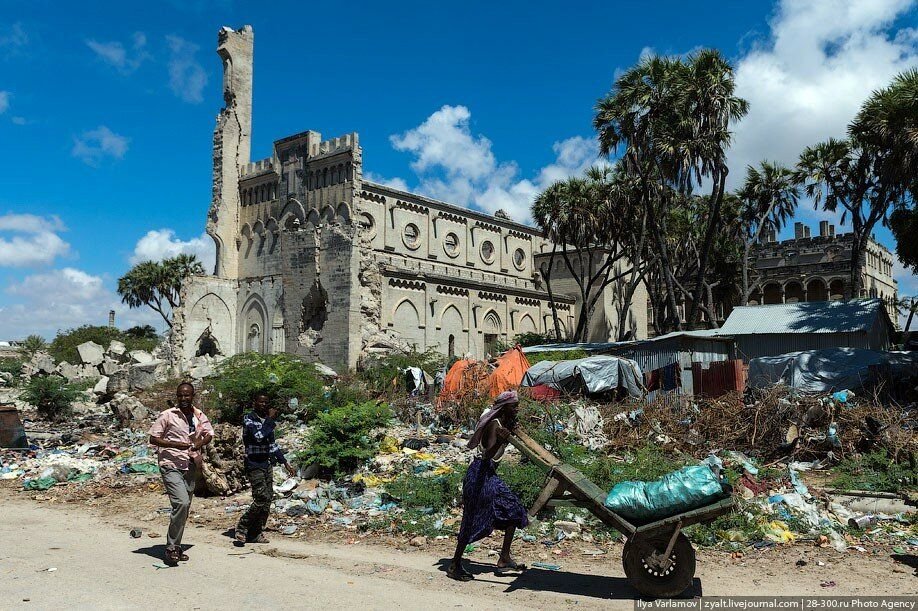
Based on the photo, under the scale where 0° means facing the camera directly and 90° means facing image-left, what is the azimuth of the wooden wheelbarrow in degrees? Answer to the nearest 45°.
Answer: approximately 270°

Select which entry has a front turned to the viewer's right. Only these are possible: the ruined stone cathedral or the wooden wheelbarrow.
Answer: the wooden wheelbarrow

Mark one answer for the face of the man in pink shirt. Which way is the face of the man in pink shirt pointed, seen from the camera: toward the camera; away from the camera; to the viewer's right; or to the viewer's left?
toward the camera

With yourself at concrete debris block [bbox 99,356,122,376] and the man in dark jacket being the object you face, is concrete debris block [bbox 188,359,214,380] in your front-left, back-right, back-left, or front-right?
front-left

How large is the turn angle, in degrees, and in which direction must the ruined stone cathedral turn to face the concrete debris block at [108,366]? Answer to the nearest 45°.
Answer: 0° — it already faces it

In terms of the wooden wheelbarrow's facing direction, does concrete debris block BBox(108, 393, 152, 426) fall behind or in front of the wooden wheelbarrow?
behind

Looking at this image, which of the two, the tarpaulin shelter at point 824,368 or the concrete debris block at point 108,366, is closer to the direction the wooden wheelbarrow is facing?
the tarpaulin shelter

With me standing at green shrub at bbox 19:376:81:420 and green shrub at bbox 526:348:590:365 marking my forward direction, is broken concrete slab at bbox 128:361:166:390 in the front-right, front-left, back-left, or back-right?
front-left

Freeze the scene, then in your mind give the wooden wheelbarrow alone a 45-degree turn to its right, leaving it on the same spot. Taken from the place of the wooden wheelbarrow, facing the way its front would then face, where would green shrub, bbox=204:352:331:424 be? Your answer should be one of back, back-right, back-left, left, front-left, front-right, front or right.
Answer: back

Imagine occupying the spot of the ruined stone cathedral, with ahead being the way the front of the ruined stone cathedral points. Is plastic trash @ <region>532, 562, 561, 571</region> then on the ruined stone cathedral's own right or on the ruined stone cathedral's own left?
on the ruined stone cathedral's own left

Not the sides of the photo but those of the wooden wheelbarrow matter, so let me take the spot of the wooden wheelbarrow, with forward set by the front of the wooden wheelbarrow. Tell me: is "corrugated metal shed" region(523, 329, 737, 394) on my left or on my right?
on my left

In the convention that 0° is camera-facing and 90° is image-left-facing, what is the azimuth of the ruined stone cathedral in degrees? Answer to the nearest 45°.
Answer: approximately 45°

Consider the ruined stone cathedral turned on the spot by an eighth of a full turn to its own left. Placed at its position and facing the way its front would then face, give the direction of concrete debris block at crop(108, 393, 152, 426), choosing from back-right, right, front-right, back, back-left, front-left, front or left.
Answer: front

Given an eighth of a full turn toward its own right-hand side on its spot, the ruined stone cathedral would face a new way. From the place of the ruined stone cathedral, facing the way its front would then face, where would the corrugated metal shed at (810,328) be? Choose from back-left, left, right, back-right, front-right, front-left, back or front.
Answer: back-left

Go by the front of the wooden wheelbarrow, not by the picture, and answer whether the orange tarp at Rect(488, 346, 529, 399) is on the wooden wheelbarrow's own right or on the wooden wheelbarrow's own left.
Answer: on the wooden wheelbarrow's own left
